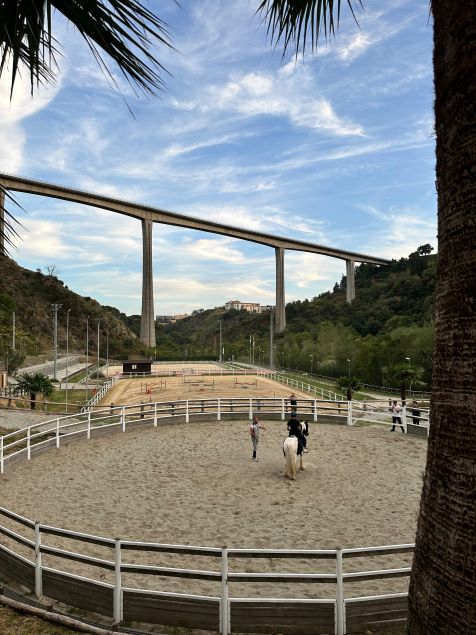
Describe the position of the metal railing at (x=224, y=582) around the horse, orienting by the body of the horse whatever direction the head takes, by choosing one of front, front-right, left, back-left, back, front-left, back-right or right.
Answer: back-right

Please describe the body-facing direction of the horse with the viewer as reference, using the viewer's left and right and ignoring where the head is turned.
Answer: facing away from the viewer and to the right of the viewer

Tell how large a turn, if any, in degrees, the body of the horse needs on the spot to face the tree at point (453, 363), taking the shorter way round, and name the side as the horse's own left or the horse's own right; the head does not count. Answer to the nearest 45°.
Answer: approximately 135° to the horse's own right
